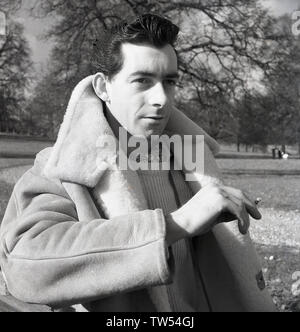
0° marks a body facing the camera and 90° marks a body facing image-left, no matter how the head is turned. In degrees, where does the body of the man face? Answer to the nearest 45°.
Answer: approximately 315°

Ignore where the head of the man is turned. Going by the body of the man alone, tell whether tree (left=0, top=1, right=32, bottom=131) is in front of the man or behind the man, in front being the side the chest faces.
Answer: behind

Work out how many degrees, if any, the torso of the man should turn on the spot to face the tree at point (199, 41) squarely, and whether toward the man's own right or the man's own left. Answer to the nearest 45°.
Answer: approximately 135° to the man's own left
